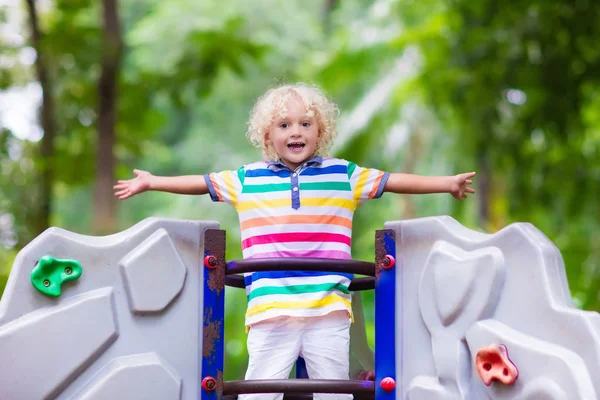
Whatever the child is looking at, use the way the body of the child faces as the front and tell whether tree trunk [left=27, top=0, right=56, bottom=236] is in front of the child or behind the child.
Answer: behind

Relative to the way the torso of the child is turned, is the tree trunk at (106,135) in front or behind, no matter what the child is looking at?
behind

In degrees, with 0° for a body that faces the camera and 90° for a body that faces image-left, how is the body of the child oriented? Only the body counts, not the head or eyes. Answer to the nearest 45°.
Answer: approximately 0°
